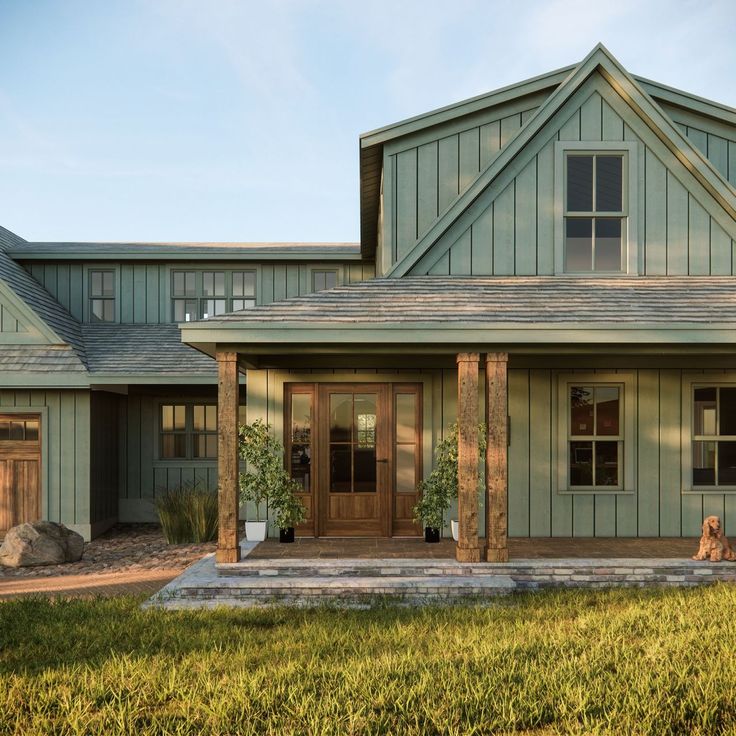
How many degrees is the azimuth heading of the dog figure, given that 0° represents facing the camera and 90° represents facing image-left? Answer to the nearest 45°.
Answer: approximately 0°

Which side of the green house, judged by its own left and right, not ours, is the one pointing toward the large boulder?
right

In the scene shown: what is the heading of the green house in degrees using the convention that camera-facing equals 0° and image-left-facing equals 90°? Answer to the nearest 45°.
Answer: approximately 0°
